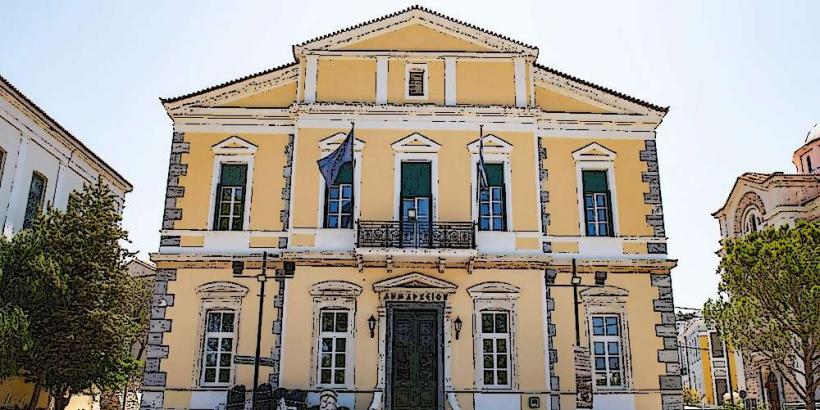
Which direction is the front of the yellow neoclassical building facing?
toward the camera

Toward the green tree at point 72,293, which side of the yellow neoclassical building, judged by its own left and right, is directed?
right

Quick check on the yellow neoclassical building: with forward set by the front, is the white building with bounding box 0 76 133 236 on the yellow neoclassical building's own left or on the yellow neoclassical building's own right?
on the yellow neoclassical building's own right

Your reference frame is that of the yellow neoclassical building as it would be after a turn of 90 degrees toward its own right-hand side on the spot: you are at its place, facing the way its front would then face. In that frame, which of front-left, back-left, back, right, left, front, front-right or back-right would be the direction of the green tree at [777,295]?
back
